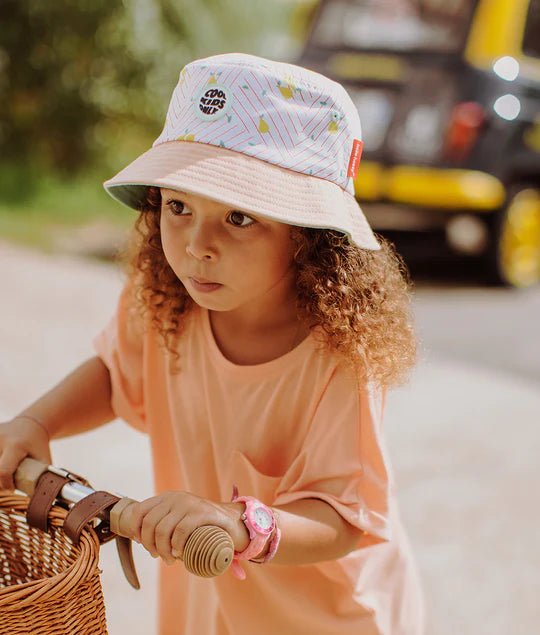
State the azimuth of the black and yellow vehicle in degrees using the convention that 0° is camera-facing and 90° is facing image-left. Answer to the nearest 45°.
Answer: approximately 225°

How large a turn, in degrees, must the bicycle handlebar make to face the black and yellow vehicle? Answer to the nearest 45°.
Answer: approximately 180°

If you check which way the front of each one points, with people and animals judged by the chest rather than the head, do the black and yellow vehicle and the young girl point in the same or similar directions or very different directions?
very different directions

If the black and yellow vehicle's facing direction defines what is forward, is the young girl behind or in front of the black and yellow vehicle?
behind

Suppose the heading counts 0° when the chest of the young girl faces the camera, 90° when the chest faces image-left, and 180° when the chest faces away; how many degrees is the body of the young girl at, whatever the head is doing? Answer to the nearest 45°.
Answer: approximately 45°

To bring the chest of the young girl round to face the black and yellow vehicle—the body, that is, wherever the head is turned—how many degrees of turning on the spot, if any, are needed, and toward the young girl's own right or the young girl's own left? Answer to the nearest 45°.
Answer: approximately 135° to the young girl's own right
